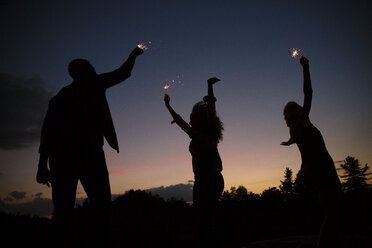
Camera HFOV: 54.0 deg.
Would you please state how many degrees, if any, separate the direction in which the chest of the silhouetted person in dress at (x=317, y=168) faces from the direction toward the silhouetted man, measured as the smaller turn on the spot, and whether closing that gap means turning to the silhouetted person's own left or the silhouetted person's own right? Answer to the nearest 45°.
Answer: approximately 45° to the silhouetted person's own left

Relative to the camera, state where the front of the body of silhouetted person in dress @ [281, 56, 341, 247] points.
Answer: to the viewer's left
